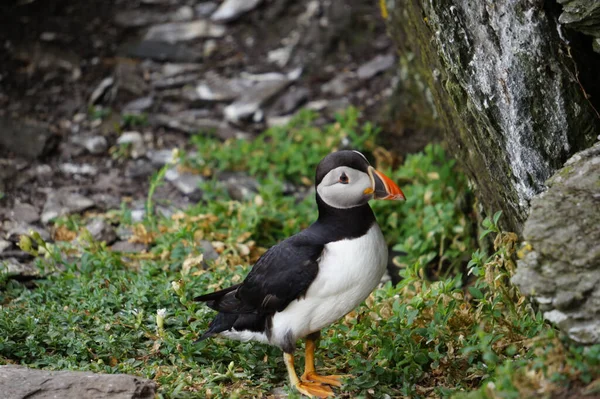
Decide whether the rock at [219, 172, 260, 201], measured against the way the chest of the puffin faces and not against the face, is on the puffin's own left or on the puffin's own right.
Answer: on the puffin's own left

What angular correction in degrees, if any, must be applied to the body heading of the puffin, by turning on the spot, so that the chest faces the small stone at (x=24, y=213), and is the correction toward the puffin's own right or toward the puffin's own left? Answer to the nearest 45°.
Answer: approximately 135° to the puffin's own left

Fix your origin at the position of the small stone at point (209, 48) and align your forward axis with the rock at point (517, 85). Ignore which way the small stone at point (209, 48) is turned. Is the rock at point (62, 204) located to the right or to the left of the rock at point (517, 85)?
right

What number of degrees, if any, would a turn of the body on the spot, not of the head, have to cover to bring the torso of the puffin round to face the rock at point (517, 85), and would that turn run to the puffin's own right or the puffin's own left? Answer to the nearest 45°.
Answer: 0° — it already faces it

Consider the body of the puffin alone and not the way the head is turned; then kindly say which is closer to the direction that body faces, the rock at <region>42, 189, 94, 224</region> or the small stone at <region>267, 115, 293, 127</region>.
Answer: the small stone

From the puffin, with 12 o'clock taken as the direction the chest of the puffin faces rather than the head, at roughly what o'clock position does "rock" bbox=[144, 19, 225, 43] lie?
The rock is roughly at 9 o'clock from the puffin.

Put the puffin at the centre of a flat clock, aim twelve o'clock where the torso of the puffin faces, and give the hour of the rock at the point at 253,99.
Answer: The rock is roughly at 9 o'clock from the puffin.

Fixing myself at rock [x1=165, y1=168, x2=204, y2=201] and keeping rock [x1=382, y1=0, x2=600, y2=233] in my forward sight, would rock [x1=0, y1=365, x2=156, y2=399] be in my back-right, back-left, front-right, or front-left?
front-right

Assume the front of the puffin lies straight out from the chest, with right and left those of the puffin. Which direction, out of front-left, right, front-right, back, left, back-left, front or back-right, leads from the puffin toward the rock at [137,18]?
left

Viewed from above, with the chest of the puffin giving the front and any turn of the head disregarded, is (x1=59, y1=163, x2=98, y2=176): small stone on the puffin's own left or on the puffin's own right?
on the puffin's own left

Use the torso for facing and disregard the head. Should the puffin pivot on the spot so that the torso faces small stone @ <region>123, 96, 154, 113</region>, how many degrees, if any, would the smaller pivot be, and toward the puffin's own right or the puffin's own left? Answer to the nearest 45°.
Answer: approximately 90° to the puffin's own left

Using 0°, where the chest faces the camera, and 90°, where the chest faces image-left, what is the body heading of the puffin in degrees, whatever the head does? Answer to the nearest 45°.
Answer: approximately 270°

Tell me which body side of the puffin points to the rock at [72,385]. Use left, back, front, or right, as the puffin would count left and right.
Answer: back

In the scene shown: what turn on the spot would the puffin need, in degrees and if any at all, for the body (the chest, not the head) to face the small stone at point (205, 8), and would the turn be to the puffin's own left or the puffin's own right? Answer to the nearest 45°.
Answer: approximately 90° to the puffin's own left

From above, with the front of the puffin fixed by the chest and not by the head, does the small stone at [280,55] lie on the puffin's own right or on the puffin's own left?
on the puffin's own left

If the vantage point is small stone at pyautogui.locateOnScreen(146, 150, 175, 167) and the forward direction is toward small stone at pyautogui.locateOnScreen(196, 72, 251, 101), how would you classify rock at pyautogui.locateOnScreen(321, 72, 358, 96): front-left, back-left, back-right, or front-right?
front-right
